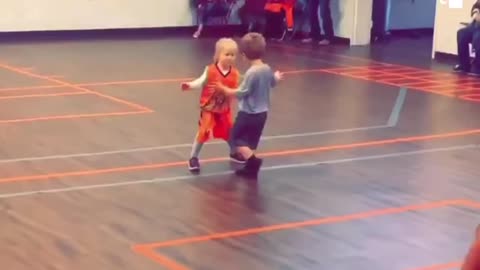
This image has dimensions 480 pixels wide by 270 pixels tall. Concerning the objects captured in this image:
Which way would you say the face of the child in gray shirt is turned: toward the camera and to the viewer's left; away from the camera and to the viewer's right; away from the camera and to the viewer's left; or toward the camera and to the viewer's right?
away from the camera and to the viewer's left

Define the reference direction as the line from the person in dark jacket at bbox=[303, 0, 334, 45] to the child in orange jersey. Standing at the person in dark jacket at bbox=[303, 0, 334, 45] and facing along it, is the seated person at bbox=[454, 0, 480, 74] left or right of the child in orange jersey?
left

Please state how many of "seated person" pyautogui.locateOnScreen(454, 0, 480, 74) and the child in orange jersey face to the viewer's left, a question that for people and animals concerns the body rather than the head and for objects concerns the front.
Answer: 1

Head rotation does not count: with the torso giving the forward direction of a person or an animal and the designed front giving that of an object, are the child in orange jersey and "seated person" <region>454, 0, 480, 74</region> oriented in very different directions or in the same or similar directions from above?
very different directions

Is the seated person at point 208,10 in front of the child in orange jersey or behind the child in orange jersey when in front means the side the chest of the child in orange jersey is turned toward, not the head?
behind

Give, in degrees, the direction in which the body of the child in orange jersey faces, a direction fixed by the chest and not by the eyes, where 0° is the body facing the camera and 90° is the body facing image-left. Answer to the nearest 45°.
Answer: approximately 315°

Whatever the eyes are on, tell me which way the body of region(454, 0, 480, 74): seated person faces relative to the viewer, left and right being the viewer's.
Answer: facing to the left of the viewer
